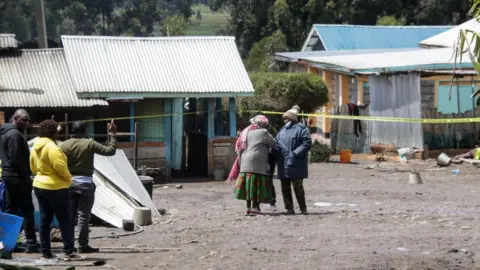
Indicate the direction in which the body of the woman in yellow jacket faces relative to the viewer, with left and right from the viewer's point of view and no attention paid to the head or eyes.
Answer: facing away from the viewer and to the right of the viewer

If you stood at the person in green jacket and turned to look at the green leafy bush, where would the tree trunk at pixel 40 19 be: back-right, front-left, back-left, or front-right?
front-left

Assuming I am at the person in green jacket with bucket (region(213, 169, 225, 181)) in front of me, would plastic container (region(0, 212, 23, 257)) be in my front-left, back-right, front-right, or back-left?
back-left

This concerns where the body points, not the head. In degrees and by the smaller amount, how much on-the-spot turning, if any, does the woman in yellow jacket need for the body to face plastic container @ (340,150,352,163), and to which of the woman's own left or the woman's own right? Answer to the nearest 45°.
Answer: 0° — they already face it

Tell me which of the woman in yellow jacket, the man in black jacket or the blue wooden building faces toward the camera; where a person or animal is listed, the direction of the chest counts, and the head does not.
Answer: the blue wooden building

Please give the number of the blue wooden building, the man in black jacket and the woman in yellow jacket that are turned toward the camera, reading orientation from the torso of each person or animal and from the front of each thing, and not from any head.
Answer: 1

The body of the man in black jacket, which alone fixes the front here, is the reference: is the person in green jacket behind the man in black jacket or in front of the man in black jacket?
in front

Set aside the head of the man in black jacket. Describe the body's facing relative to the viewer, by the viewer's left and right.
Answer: facing to the right of the viewer

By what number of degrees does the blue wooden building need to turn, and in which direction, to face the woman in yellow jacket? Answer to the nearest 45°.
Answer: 0° — it already faces them

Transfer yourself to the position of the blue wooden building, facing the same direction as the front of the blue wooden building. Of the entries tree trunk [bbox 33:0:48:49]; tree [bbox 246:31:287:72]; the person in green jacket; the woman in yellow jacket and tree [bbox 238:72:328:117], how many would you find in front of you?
2

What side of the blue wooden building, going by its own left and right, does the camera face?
front

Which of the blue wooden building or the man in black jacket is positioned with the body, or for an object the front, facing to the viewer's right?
the man in black jacket
